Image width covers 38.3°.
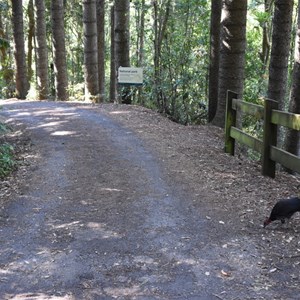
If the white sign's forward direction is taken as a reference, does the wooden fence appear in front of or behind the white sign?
in front

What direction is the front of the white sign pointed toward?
toward the camera

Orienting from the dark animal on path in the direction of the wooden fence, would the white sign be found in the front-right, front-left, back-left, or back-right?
front-left

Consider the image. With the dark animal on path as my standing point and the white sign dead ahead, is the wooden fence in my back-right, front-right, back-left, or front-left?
front-right

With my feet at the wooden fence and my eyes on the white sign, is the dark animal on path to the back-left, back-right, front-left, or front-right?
back-left

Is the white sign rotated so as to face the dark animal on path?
yes

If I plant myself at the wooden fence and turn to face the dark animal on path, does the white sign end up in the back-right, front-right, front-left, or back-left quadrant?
back-right
